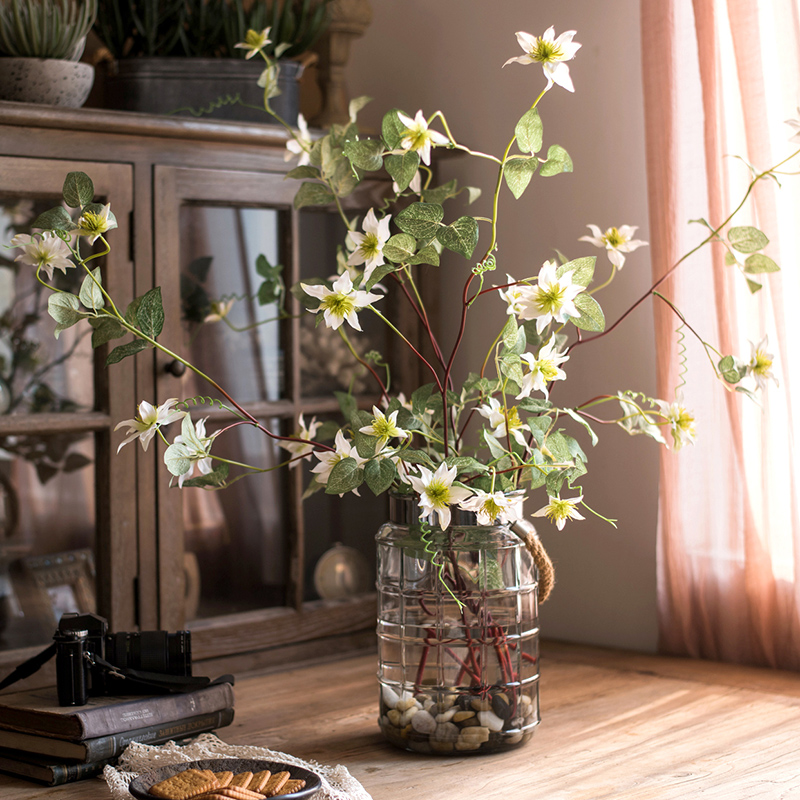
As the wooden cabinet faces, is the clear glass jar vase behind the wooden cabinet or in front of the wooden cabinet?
in front

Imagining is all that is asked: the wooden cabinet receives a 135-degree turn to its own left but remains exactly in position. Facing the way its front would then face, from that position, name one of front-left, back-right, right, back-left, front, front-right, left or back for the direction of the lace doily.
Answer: back

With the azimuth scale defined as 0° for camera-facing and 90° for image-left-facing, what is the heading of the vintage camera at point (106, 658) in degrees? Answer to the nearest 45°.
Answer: approximately 270°

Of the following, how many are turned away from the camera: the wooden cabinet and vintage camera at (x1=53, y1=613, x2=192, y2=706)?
0

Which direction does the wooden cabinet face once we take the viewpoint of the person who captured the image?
facing the viewer and to the right of the viewer

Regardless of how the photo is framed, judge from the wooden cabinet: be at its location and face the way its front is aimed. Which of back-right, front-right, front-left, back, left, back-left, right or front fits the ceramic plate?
front-right
